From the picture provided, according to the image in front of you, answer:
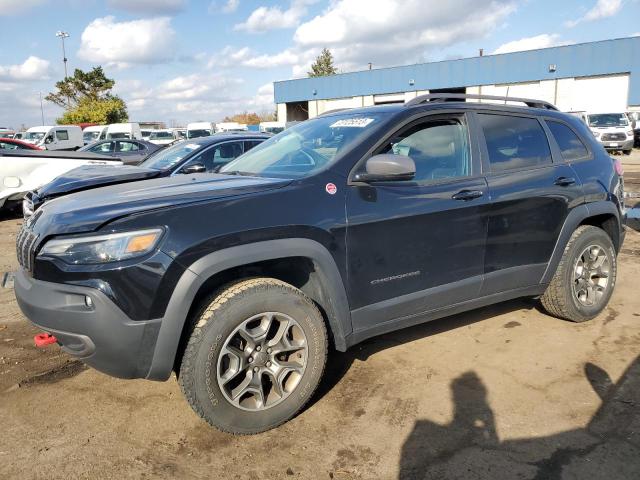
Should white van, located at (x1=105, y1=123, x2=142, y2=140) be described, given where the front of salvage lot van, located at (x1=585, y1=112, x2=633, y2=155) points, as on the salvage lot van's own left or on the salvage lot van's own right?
on the salvage lot van's own right

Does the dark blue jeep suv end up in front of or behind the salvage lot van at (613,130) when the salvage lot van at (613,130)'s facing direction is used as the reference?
in front

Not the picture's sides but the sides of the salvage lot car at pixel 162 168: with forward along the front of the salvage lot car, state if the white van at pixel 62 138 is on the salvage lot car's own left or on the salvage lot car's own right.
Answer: on the salvage lot car's own right

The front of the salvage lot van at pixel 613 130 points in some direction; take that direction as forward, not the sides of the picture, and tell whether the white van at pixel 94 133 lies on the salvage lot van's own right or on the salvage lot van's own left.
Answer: on the salvage lot van's own right

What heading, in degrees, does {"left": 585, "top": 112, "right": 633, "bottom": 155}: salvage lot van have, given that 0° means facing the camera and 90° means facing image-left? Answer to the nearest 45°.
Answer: approximately 0°

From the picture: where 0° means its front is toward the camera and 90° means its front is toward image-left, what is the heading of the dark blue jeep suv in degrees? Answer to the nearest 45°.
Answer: approximately 45°

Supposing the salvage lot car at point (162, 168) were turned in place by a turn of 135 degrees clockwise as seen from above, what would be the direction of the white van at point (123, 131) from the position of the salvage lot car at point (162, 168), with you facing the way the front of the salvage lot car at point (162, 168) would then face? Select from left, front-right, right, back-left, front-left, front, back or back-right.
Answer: front
